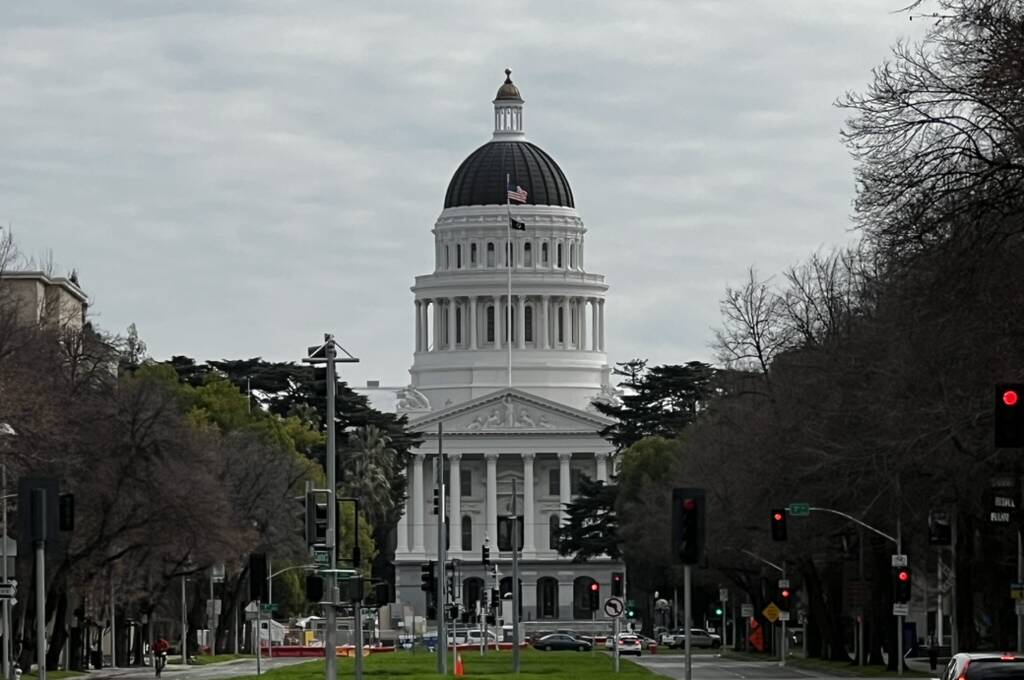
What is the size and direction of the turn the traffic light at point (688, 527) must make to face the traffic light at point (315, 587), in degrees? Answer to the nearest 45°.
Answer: approximately 135° to its right

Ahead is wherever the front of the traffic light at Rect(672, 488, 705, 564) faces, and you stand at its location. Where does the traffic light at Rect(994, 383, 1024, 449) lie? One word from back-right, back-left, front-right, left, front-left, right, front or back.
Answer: front-left

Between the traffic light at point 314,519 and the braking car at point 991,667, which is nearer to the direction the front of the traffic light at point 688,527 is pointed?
the braking car

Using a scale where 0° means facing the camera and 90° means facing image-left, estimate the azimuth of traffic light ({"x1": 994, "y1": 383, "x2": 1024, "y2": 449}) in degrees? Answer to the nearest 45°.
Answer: approximately 0°

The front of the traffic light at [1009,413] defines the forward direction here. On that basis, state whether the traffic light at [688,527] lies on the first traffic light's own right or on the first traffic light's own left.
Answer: on the first traffic light's own right

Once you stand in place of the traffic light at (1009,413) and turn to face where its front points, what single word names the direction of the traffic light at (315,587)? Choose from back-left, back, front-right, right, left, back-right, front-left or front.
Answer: back-right

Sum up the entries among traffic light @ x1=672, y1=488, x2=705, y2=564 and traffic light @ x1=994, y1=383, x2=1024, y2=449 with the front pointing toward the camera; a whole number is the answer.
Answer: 2

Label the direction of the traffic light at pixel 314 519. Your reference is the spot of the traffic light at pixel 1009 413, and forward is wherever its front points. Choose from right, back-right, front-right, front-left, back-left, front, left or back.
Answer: back-right
